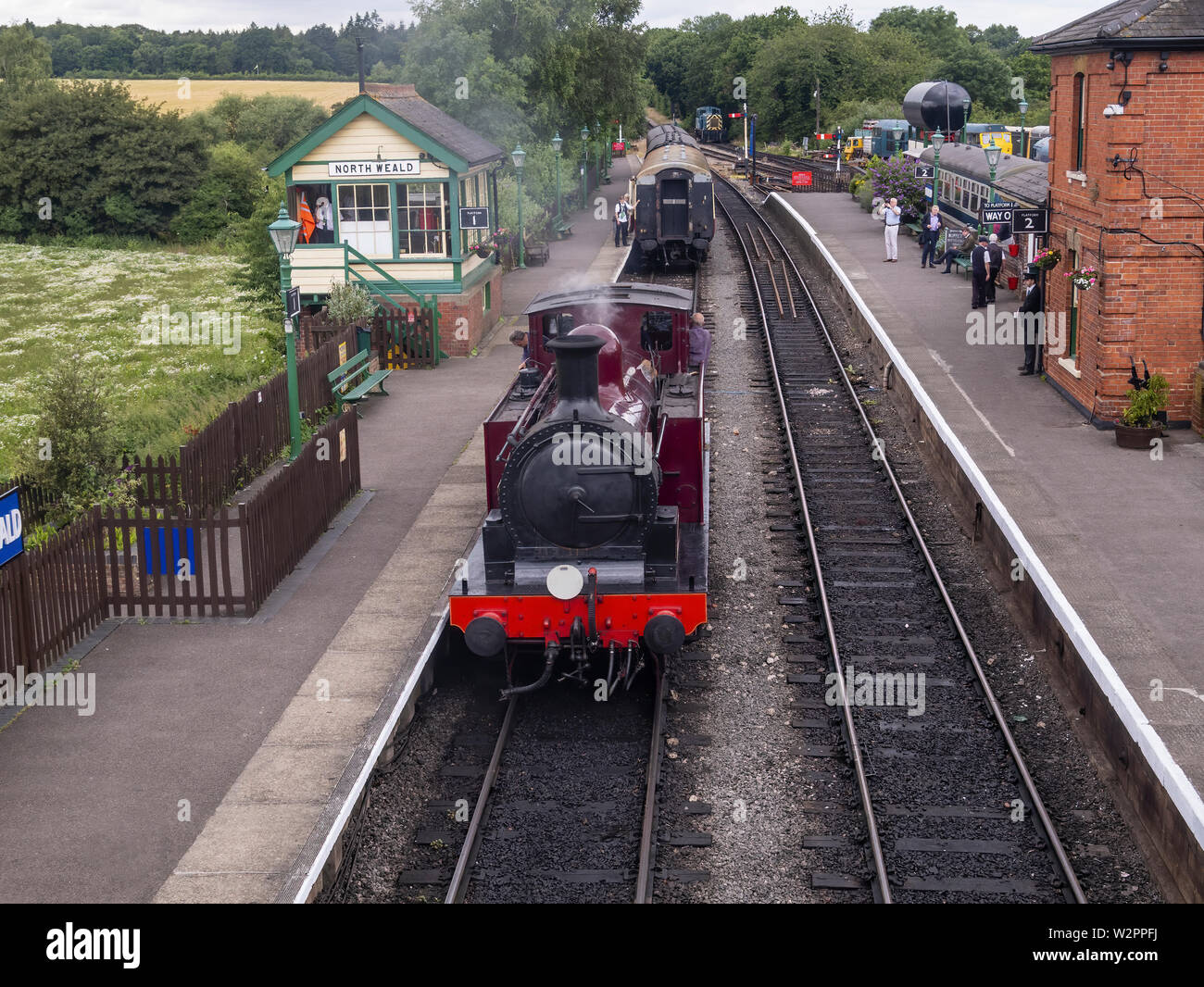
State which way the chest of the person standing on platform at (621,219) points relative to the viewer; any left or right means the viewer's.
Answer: facing the viewer

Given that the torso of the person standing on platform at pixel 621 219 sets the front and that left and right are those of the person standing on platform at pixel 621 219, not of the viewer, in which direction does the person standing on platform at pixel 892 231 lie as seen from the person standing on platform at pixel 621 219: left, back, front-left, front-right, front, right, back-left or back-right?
front-left

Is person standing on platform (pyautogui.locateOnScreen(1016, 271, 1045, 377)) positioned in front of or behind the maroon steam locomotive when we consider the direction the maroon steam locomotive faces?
behind

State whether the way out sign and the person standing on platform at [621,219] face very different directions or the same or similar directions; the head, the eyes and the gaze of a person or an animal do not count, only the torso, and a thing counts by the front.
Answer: same or similar directions

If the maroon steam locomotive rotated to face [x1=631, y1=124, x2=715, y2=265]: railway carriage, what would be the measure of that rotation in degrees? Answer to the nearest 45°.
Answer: approximately 180°

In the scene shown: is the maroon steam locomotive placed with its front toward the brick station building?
no

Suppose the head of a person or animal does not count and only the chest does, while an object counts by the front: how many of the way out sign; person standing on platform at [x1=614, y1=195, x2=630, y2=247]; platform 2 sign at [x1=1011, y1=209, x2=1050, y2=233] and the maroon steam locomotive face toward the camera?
4

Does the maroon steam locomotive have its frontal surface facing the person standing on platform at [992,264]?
no

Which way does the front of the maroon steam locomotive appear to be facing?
toward the camera

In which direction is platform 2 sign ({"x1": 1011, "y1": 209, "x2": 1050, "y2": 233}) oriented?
toward the camera

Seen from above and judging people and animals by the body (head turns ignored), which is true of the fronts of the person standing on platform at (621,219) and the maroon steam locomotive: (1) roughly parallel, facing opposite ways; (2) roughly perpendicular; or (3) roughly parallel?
roughly parallel

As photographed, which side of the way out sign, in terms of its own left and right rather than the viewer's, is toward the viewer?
front

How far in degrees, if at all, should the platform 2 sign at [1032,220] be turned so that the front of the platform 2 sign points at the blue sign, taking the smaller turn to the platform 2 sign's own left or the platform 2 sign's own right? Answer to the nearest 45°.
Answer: approximately 45° to the platform 2 sign's own right
